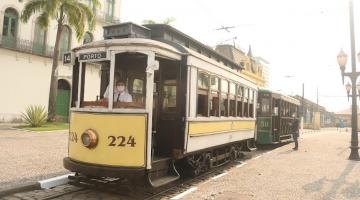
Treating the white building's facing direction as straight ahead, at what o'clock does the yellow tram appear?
The yellow tram is roughly at 1 o'clock from the white building.

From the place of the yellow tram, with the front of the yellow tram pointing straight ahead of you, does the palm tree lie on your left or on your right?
on your right

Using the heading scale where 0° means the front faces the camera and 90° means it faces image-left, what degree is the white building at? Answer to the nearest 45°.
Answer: approximately 315°

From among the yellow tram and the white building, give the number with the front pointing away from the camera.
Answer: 0

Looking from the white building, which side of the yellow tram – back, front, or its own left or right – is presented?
right

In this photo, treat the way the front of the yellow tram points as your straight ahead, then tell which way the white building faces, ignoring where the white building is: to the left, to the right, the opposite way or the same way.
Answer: to the left

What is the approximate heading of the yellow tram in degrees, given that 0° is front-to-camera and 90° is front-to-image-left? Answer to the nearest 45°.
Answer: approximately 45°
